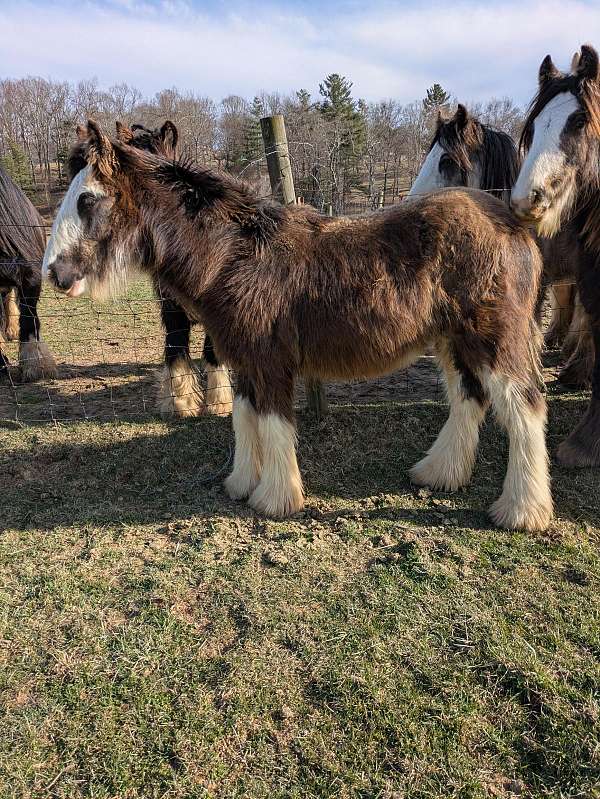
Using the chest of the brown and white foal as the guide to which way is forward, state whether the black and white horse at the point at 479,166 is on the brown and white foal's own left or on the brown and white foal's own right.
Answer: on the brown and white foal's own right

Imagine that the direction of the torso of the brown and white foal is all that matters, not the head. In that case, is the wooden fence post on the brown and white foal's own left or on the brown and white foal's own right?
on the brown and white foal's own right

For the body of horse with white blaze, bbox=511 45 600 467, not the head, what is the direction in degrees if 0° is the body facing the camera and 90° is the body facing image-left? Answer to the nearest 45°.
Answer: approximately 45°

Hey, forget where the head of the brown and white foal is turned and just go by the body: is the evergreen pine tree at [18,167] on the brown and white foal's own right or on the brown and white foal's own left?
on the brown and white foal's own right

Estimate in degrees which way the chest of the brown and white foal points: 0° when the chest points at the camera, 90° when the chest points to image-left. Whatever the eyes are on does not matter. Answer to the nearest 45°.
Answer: approximately 90°
